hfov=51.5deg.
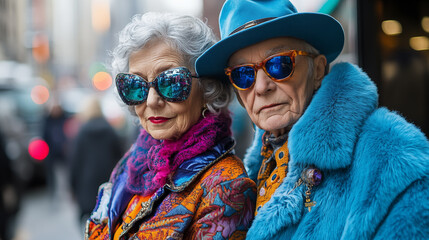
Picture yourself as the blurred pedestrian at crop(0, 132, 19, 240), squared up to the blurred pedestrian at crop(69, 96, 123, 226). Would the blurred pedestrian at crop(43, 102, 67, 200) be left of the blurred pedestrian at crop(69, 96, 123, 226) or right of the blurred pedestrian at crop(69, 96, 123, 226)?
left

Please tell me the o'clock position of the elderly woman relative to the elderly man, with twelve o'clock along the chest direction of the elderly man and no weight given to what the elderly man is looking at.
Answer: The elderly woman is roughly at 2 o'clock from the elderly man.

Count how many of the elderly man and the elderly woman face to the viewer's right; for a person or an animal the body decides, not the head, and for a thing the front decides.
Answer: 0

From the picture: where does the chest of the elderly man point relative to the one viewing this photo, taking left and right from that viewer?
facing the viewer and to the left of the viewer

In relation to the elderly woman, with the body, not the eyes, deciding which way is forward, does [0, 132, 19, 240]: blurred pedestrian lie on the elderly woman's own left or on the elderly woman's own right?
on the elderly woman's own right

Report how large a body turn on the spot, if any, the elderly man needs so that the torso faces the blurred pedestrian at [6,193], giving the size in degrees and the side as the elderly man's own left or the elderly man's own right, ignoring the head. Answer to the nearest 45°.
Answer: approximately 90° to the elderly man's own right

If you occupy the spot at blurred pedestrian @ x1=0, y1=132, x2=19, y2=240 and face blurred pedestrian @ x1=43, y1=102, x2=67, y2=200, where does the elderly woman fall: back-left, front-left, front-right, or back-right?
back-right

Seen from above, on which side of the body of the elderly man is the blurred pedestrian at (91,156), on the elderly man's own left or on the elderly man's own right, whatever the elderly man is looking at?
on the elderly man's own right

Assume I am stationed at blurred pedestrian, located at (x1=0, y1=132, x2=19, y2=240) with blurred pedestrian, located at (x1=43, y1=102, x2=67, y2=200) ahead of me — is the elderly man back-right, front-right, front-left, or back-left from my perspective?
back-right

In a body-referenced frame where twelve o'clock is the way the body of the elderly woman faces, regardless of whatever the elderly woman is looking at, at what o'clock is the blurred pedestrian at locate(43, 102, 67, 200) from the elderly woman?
The blurred pedestrian is roughly at 4 o'clock from the elderly woman.

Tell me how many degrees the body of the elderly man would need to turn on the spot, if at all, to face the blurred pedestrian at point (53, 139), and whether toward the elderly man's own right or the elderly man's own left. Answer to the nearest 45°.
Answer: approximately 90° to the elderly man's own right

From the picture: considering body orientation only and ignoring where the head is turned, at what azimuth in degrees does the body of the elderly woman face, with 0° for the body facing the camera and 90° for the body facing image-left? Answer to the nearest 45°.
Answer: approximately 45°
